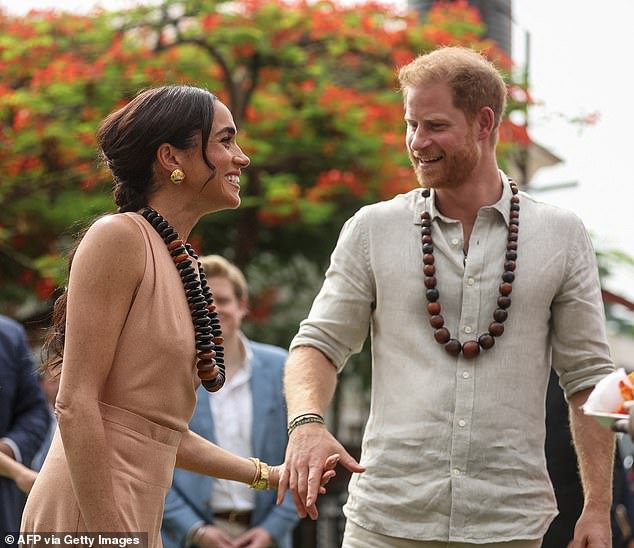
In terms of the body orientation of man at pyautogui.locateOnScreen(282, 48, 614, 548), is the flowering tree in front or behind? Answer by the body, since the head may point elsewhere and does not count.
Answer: behind

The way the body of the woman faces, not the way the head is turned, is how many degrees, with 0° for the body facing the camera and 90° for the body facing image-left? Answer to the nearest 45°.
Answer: approximately 270°

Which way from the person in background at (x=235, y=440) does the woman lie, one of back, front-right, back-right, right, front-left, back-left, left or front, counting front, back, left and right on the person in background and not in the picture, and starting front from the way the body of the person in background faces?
front

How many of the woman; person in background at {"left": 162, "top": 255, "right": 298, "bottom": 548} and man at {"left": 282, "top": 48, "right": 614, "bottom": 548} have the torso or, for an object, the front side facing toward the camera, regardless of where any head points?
2

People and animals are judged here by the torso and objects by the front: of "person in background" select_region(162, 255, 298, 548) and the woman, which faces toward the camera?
the person in background

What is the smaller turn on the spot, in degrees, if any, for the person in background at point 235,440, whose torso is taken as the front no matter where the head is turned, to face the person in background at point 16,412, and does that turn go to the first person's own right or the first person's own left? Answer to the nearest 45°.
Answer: approximately 90° to the first person's own right

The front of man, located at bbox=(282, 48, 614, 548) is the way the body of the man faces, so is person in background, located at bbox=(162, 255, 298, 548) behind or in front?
behind

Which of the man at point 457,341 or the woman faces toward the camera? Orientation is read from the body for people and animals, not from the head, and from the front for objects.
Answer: the man

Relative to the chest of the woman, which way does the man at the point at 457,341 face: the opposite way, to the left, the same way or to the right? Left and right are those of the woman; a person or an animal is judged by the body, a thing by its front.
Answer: to the right

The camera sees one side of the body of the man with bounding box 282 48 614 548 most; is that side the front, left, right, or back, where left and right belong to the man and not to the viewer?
front

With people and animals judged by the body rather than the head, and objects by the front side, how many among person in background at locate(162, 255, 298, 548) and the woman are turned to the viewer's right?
1

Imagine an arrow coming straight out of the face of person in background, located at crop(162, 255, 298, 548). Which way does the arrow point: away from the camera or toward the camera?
toward the camera

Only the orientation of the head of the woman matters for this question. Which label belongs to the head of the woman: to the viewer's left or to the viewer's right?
to the viewer's right

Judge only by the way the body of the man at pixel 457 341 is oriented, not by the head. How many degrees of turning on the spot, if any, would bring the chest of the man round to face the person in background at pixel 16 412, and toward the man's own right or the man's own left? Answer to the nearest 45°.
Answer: approximately 135° to the man's own right

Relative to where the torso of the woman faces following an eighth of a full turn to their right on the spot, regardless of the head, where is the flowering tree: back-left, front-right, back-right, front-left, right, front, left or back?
back-left

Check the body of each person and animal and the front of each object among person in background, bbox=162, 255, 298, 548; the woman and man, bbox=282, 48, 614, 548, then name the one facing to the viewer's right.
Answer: the woman

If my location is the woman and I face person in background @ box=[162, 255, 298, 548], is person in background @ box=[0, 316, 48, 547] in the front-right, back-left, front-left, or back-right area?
front-left

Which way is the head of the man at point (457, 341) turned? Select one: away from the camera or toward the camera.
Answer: toward the camera
